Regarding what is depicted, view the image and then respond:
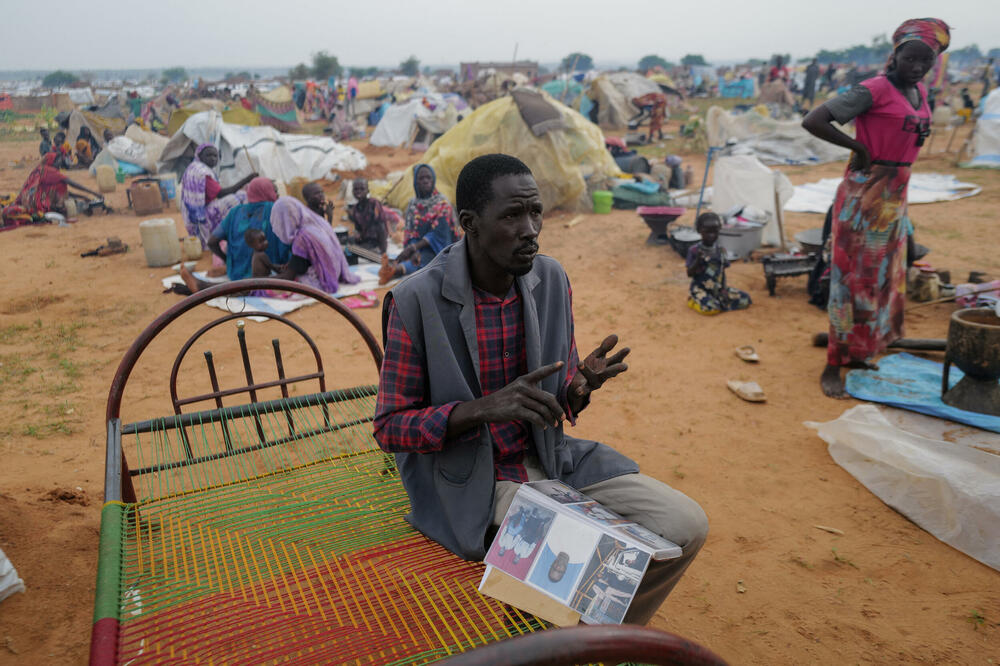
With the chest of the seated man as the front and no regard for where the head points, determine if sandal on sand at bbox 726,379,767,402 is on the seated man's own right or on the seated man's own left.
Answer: on the seated man's own left

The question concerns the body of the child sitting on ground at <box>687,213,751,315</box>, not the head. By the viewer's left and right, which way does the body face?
facing the viewer and to the right of the viewer

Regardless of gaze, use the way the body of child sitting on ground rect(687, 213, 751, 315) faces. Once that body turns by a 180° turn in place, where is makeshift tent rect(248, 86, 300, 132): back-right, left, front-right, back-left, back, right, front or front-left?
front

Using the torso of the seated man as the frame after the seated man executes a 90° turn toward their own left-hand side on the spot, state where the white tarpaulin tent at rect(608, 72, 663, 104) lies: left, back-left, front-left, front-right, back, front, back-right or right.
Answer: front-left

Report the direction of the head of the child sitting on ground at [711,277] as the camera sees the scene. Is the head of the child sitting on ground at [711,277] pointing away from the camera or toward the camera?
toward the camera

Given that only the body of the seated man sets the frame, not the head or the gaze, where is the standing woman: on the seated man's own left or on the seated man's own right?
on the seated man's own left

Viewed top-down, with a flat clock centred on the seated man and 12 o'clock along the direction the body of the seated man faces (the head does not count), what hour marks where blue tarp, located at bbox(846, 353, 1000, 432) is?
The blue tarp is roughly at 9 o'clock from the seated man.

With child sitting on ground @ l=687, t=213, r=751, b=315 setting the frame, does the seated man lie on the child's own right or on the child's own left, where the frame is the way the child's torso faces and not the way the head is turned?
on the child's own right
